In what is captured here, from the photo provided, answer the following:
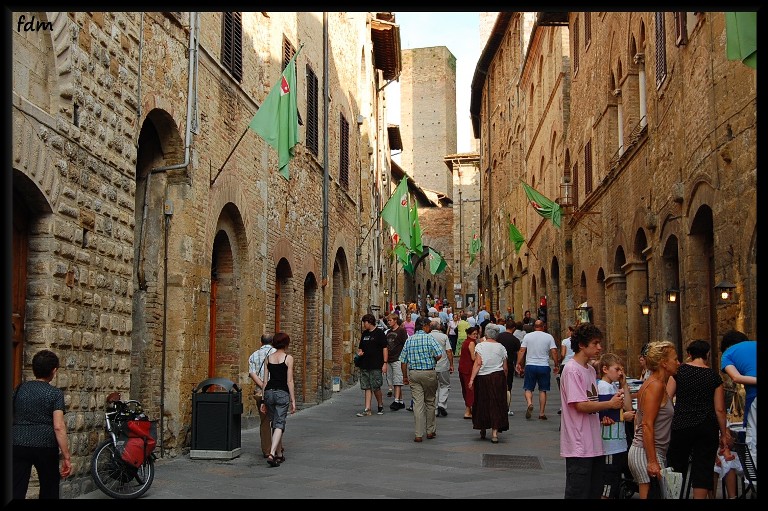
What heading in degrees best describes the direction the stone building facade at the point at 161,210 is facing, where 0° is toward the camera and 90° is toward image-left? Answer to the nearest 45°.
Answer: approximately 315°

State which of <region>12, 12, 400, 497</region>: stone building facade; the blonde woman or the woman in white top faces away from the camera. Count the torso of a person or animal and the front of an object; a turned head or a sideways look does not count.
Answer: the woman in white top

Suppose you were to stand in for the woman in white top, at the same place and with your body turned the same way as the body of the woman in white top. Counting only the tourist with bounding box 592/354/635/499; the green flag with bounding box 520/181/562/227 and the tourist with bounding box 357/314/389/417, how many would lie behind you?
1

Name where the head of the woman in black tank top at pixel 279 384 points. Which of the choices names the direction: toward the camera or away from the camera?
away from the camera

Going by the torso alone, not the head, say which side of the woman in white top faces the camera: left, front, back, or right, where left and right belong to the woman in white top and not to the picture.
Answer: back

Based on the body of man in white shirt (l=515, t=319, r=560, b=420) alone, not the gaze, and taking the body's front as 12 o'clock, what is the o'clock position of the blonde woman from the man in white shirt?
The blonde woman is roughly at 6 o'clock from the man in white shirt.

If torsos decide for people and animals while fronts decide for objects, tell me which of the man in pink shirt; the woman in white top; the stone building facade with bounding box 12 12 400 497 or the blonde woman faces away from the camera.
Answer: the woman in white top

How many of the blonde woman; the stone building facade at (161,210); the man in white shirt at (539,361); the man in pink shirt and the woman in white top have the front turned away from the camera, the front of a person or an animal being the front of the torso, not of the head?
2
